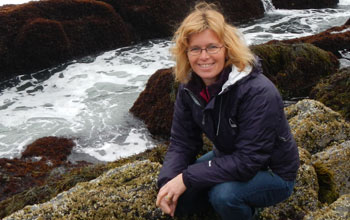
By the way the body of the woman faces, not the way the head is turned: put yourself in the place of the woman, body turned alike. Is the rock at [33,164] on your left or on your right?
on your right

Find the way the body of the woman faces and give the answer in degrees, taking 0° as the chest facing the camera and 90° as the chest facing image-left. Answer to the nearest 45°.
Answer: approximately 45°

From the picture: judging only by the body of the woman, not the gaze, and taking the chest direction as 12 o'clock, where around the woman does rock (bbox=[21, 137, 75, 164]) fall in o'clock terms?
The rock is roughly at 3 o'clock from the woman.

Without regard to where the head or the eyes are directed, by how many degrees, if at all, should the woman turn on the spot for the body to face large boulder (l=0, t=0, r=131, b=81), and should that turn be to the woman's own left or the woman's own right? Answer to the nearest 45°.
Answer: approximately 90° to the woman's own right

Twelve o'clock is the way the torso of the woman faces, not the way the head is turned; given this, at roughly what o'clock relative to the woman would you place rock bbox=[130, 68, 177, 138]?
The rock is roughly at 4 o'clock from the woman.

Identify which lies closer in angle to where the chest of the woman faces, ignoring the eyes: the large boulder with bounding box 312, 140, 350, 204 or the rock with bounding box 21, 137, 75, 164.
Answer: the rock
